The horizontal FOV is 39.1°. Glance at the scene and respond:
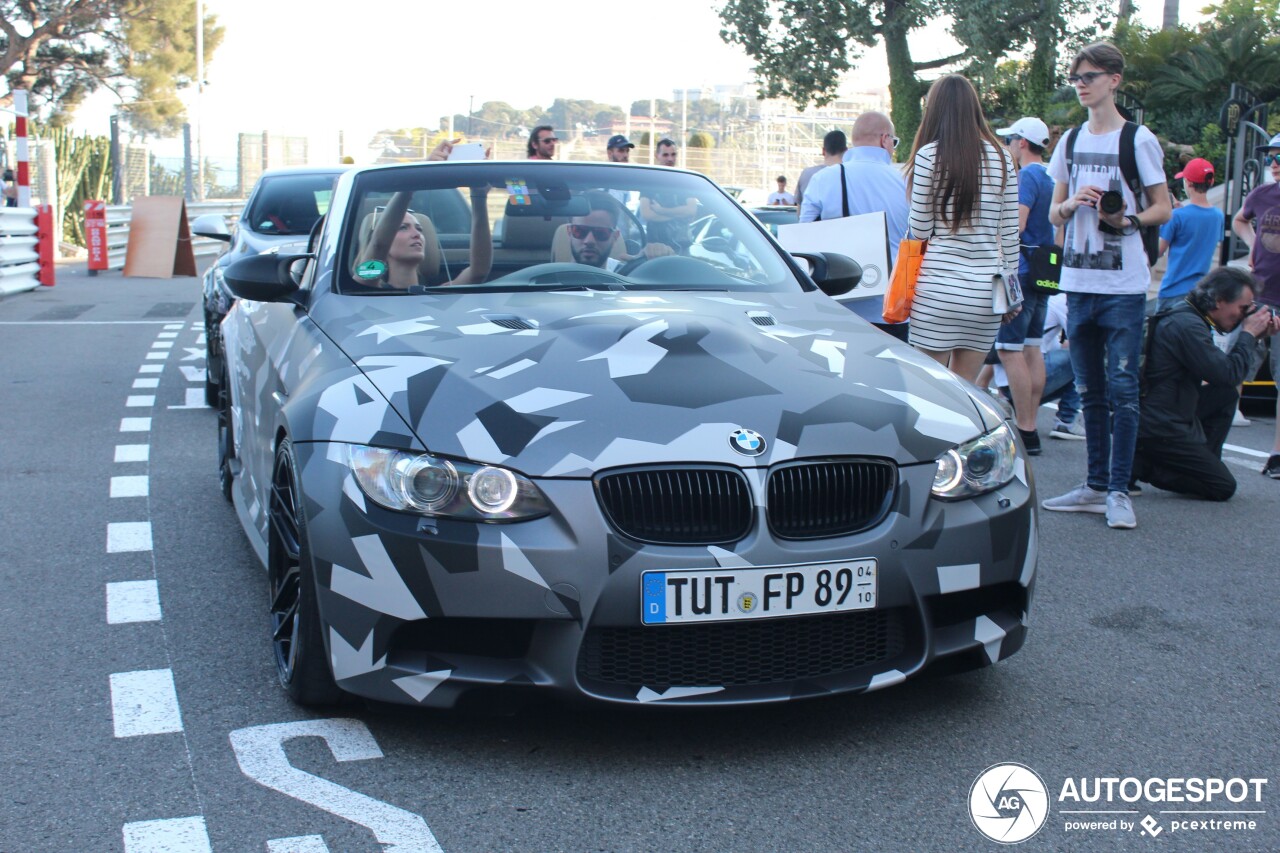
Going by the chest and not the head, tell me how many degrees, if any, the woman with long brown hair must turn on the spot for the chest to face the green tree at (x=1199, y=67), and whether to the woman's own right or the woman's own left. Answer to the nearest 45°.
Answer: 0° — they already face it

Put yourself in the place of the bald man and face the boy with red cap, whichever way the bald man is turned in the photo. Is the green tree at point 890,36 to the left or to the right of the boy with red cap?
left

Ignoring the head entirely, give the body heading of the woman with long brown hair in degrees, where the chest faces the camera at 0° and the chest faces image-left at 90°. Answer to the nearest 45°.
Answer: approximately 180°

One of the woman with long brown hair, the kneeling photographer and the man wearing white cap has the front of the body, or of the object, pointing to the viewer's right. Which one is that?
the kneeling photographer

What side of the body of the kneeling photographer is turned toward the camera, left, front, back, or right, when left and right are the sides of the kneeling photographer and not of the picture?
right

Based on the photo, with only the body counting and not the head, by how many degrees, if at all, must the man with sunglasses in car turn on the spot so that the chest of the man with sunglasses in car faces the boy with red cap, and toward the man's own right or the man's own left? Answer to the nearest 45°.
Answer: approximately 135° to the man's own left

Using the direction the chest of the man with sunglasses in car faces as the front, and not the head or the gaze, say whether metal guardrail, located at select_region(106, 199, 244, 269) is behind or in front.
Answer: behind

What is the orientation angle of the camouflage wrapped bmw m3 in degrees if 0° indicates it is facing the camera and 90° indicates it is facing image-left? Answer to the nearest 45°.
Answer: approximately 315°
